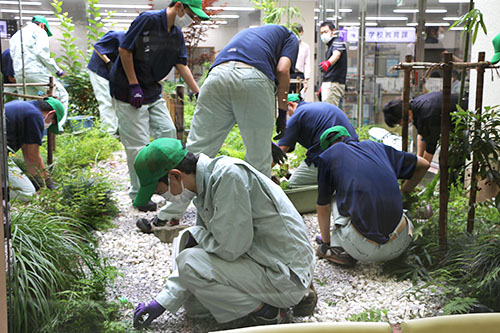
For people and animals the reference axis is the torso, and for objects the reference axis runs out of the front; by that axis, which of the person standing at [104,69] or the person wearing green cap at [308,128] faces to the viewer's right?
the person standing

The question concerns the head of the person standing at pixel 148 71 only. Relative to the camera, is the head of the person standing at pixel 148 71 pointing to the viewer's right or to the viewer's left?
to the viewer's right

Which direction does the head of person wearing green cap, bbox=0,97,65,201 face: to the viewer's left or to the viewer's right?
to the viewer's right

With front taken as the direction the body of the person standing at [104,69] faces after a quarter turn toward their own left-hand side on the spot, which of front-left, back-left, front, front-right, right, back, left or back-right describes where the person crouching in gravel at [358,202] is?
right

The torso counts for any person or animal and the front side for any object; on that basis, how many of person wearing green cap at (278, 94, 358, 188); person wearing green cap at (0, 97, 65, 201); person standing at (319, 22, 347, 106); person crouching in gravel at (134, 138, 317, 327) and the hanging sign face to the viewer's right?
1

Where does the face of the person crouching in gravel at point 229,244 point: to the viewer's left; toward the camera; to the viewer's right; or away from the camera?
to the viewer's left

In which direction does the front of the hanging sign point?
toward the camera

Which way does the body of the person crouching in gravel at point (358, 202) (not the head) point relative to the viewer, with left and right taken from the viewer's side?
facing away from the viewer and to the left of the viewer

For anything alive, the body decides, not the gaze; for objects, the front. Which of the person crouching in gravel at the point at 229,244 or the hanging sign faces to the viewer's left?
the person crouching in gravel

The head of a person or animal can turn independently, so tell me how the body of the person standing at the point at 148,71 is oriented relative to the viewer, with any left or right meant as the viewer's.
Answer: facing the viewer and to the right of the viewer

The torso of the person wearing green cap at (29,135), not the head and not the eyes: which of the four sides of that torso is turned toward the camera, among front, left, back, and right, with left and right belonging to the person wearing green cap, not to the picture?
right
